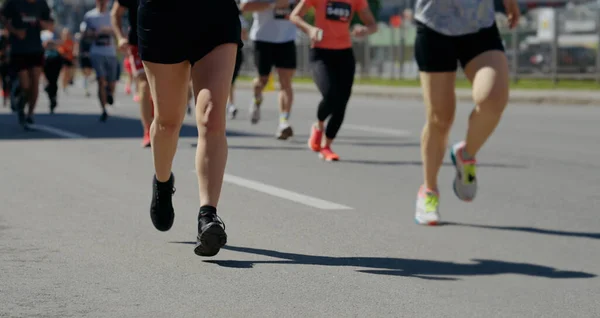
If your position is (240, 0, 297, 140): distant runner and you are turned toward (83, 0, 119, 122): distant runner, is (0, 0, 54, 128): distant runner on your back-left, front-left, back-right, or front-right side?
front-left

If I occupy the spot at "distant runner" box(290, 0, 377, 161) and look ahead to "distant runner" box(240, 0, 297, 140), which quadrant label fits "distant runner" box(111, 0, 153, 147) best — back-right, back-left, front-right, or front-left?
front-left

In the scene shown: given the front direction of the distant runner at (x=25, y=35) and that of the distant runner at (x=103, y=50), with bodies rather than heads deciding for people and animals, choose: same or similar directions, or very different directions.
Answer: same or similar directions
